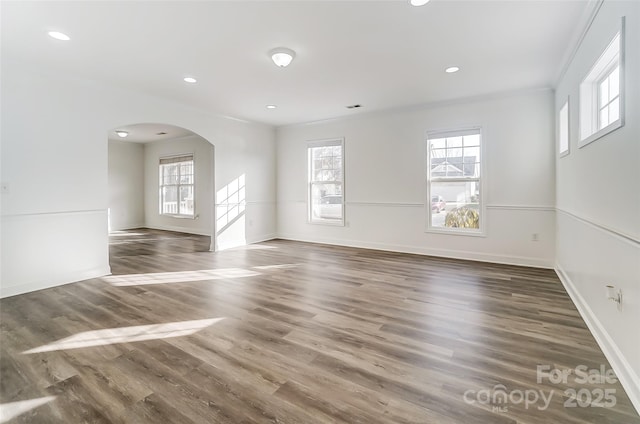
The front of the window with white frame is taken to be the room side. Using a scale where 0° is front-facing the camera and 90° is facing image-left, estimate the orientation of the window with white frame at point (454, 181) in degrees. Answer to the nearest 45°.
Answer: approximately 0°

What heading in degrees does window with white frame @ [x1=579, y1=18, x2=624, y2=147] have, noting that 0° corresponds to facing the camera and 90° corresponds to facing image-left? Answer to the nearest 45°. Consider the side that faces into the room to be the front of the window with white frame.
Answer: approximately 90°

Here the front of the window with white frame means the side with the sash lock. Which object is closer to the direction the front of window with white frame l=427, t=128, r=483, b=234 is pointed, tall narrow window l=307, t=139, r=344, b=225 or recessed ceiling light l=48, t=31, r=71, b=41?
the recessed ceiling light

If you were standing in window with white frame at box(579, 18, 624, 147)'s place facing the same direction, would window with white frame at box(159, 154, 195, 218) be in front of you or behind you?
in front

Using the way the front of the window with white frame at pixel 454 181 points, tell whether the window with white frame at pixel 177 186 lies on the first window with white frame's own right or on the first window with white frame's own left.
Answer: on the first window with white frame's own right

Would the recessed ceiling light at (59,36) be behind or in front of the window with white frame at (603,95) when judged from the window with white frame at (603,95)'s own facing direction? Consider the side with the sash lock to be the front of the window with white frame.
in front

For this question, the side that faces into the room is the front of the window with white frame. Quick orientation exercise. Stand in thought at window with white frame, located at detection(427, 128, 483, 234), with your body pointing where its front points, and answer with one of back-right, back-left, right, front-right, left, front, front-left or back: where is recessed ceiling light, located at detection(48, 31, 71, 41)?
front-right

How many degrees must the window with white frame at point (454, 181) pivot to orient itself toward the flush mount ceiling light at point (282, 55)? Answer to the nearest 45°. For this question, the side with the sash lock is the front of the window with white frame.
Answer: approximately 45° to its right

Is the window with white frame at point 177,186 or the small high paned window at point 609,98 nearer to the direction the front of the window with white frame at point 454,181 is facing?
the small high paned window

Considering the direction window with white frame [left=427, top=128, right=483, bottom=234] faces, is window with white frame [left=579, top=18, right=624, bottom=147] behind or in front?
in front

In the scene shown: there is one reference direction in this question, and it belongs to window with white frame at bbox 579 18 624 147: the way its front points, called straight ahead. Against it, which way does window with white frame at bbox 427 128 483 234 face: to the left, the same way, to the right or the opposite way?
to the left

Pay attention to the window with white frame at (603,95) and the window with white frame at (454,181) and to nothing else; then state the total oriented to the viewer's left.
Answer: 1
